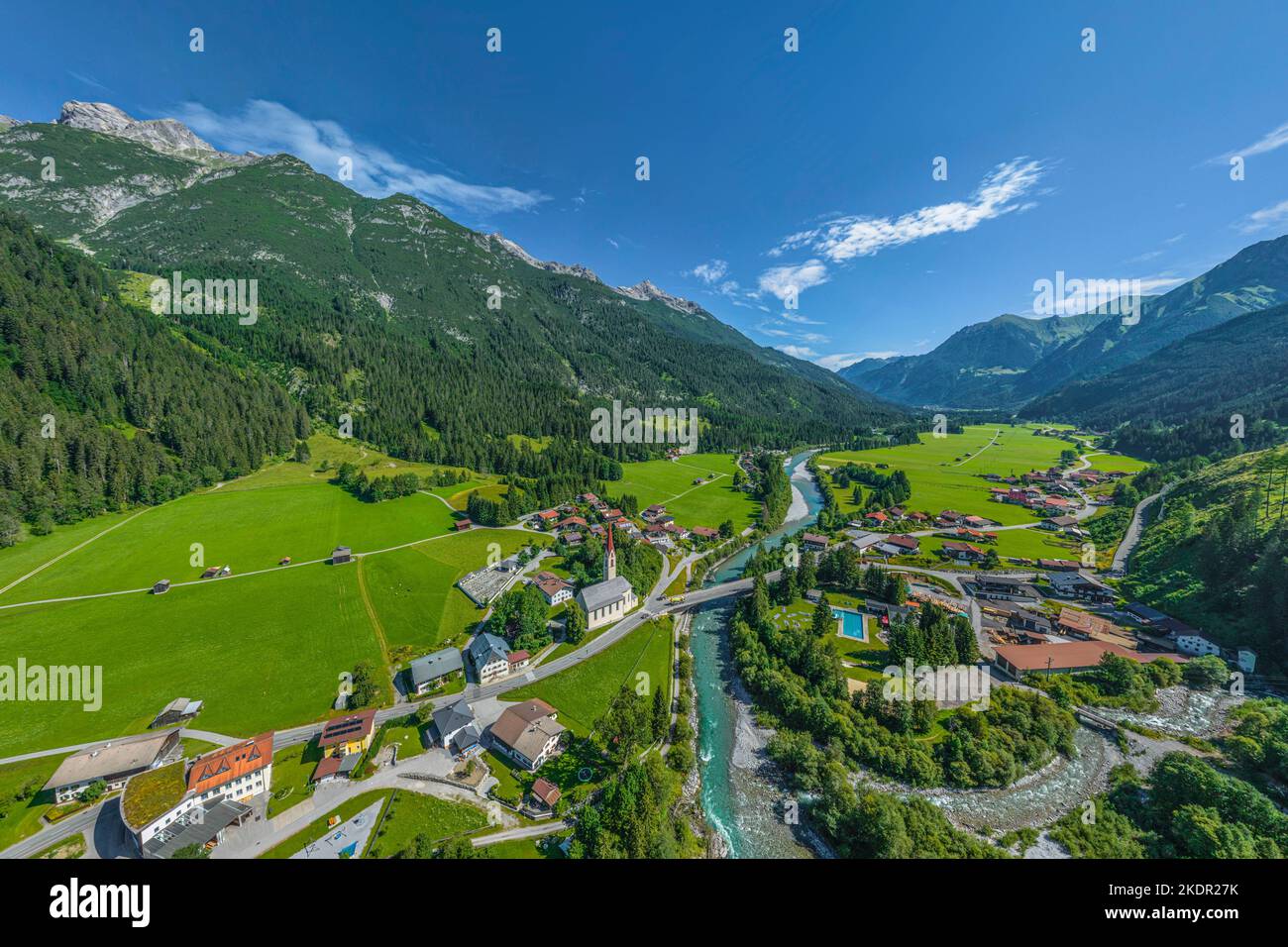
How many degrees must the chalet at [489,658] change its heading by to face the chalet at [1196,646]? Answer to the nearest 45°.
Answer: approximately 45° to its left

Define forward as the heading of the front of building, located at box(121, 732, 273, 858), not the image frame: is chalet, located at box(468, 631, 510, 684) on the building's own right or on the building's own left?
on the building's own left

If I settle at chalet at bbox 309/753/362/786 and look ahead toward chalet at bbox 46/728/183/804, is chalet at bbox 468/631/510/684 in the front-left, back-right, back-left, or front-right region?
back-right

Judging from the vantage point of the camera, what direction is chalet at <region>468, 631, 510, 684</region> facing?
facing the viewer and to the right of the viewer

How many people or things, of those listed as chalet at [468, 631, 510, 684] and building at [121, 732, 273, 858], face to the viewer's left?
0
